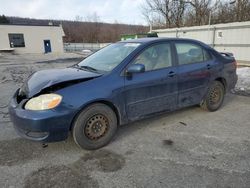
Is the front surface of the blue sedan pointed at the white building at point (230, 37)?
no

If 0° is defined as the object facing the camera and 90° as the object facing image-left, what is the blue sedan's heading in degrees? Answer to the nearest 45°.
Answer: approximately 45°

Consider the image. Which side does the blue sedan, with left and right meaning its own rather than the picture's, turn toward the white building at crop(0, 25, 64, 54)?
right

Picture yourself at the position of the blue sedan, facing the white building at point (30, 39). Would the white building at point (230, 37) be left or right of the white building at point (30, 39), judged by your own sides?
right
